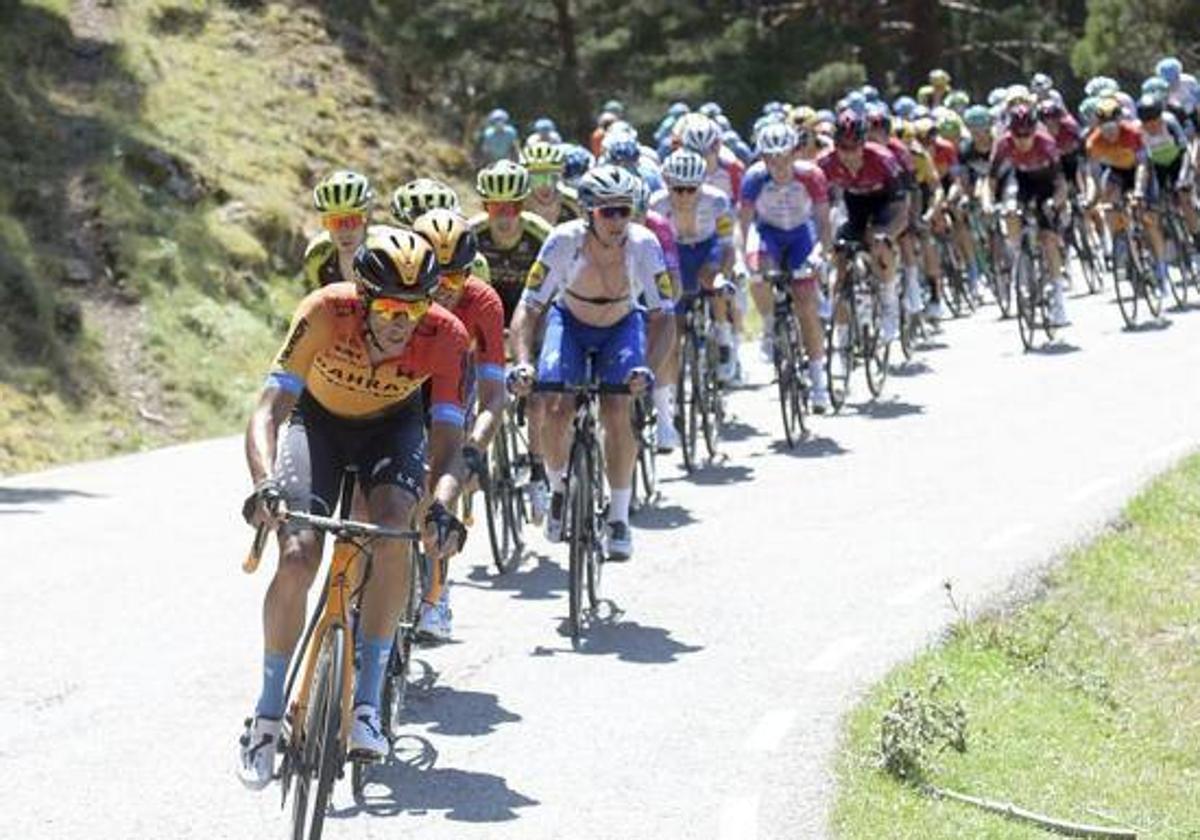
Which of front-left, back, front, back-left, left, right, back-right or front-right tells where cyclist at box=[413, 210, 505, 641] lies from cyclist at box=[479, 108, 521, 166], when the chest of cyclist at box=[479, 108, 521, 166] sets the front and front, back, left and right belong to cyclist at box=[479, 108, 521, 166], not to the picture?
front

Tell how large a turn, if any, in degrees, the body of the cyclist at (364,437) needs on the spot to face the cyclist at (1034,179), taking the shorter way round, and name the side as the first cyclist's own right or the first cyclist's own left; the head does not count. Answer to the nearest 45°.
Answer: approximately 135° to the first cyclist's own left

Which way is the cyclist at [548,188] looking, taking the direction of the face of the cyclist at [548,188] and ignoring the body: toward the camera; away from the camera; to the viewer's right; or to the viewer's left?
toward the camera

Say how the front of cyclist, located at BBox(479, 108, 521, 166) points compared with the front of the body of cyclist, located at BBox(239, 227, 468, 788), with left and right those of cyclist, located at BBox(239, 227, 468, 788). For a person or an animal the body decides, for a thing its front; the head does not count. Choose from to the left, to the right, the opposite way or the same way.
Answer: the same way

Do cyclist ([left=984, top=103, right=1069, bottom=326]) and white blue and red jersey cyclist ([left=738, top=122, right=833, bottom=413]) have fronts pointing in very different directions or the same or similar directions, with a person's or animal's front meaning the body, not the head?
same or similar directions

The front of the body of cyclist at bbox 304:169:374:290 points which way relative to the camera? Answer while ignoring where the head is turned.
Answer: toward the camera

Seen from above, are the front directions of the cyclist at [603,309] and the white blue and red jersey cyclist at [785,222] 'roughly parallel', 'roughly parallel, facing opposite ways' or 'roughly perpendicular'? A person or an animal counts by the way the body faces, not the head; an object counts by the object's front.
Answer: roughly parallel

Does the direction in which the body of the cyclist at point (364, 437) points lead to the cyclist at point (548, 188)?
no

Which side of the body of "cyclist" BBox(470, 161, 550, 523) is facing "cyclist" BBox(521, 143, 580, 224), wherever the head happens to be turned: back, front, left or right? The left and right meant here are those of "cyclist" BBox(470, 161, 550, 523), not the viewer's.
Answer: back

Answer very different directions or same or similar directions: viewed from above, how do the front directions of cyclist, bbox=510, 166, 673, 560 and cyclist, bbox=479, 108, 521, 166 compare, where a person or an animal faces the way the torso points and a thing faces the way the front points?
same or similar directions

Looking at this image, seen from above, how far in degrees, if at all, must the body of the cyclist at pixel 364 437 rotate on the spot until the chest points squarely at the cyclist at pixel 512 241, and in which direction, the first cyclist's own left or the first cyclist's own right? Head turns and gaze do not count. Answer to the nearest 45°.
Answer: approximately 180°

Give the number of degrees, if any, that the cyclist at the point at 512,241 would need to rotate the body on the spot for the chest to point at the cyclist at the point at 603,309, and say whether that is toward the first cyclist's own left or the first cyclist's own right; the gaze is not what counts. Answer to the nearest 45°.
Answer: approximately 45° to the first cyclist's own left

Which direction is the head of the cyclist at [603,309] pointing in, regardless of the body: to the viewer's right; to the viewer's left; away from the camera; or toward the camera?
toward the camera

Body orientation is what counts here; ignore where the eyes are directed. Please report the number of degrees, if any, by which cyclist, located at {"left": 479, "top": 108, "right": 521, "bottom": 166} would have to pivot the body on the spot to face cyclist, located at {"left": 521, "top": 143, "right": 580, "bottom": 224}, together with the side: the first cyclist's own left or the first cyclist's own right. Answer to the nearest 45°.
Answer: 0° — they already face them

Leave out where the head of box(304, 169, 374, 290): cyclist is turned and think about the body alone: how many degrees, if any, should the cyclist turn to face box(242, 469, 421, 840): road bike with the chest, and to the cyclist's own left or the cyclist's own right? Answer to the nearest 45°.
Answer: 0° — they already face it

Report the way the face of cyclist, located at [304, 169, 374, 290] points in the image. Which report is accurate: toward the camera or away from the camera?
toward the camera

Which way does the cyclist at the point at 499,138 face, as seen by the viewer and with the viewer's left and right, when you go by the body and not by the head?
facing the viewer

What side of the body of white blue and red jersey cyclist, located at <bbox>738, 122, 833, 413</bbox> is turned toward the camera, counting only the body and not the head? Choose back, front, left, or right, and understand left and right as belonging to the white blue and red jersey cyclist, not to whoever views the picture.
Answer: front
